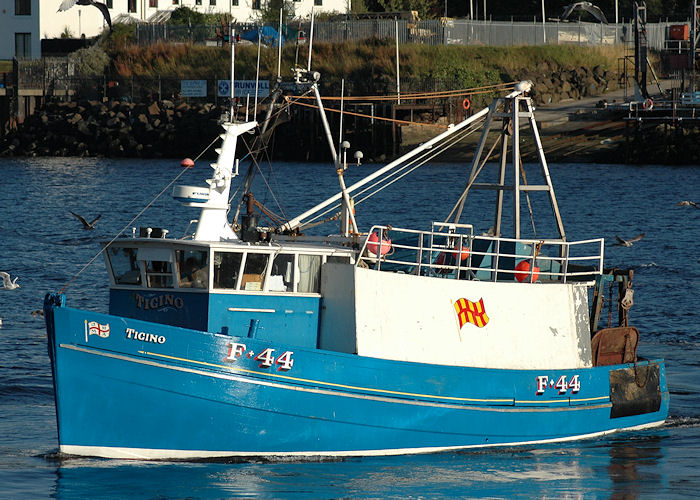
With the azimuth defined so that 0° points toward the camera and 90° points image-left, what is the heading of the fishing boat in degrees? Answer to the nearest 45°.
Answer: approximately 45°
